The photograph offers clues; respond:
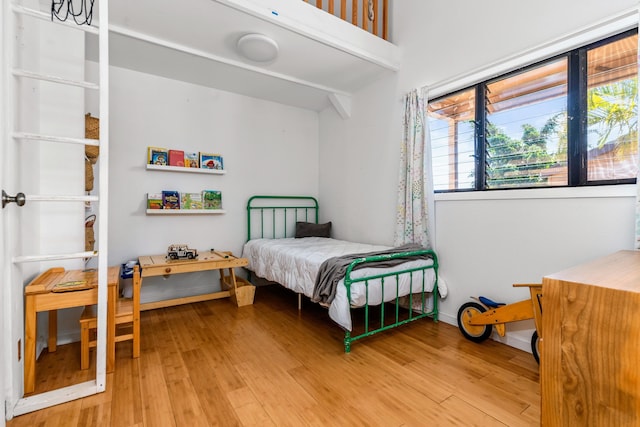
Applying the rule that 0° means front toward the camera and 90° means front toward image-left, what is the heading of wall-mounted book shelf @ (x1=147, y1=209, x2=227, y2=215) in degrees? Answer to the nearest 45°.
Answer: approximately 0°

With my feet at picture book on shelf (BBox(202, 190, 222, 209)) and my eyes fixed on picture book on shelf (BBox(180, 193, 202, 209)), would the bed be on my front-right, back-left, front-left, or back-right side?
back-left

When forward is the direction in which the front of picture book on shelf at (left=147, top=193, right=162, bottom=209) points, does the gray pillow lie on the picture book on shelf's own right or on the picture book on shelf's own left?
on the picture book on shelf's own left
